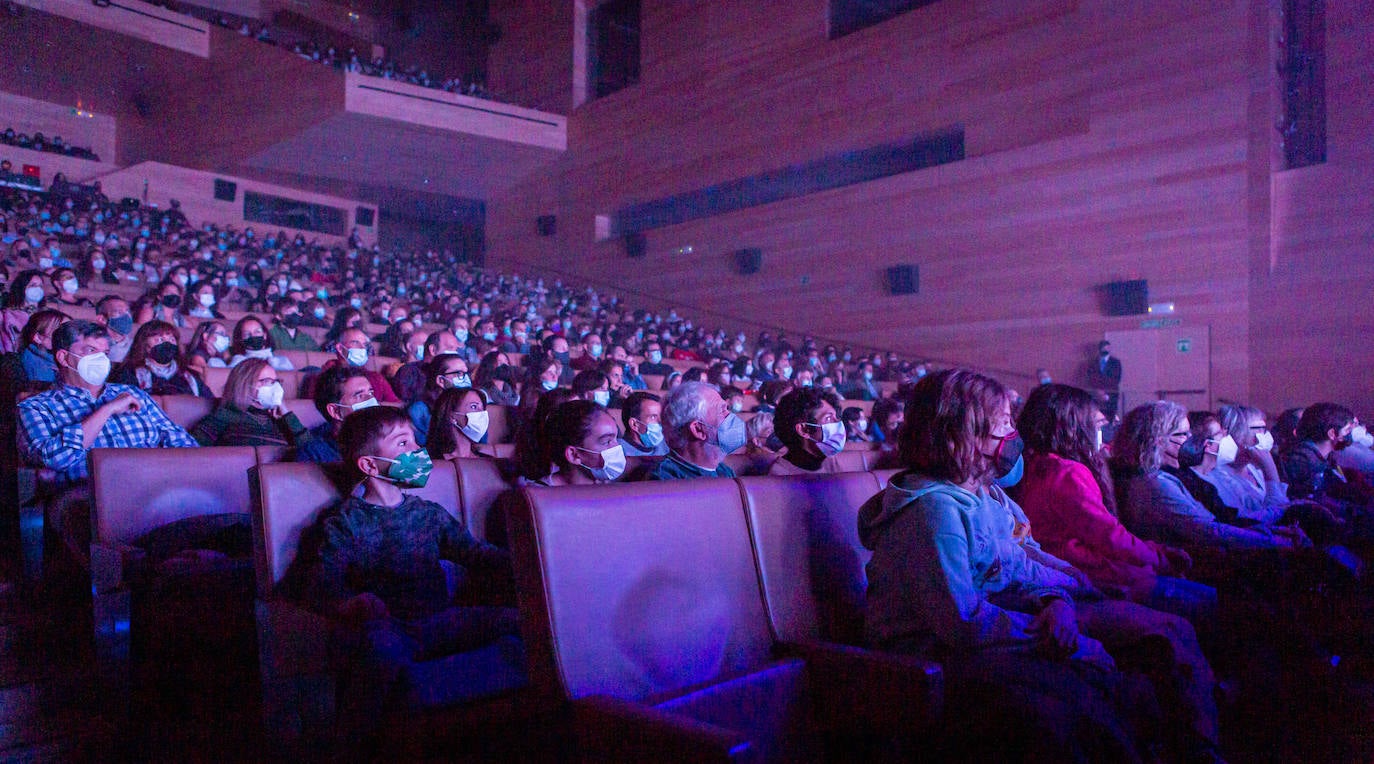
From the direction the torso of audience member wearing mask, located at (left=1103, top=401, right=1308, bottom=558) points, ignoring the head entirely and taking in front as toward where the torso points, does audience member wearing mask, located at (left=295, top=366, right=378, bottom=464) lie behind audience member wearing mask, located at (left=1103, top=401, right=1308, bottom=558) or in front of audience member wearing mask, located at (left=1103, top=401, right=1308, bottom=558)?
behind

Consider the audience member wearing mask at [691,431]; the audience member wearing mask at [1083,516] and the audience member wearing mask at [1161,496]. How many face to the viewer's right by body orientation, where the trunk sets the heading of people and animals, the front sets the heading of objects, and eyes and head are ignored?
3

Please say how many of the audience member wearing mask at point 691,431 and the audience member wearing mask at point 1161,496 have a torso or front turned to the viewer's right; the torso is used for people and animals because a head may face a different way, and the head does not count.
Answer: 2

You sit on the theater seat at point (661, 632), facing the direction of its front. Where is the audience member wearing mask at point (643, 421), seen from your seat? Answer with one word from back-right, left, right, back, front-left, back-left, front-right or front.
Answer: back-left

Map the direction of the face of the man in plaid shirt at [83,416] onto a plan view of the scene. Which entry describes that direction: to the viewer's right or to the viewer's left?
to the viewer's right

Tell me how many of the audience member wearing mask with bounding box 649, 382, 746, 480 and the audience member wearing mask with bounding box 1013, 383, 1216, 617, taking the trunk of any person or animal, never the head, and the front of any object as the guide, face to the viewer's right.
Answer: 2

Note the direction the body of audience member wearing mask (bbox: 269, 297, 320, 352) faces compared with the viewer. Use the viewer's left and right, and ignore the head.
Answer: facing the viewer and to the right of the viewer

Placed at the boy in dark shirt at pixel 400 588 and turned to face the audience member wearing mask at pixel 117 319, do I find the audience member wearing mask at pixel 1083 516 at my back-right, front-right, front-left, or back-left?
back-right

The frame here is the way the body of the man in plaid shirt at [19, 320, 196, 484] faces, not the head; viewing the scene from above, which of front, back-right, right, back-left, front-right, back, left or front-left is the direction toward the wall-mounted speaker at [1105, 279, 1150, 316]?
front-left

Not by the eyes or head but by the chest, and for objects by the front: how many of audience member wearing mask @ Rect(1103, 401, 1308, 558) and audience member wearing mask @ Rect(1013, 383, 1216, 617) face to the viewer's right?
2

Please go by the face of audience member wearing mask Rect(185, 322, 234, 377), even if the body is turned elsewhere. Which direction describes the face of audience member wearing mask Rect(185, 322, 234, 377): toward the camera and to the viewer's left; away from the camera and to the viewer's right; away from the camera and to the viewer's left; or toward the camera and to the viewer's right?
toward the camera and to the viewer's right

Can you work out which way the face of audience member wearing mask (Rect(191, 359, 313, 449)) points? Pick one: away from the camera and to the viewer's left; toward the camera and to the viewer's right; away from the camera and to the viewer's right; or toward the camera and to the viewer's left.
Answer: toward the camera and to the viewer's right

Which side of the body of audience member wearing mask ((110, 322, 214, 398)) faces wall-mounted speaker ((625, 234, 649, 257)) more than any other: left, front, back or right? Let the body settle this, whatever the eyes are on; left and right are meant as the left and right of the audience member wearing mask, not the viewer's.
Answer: left

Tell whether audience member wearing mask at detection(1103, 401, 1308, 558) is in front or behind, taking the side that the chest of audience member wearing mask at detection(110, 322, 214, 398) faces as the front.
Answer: in front

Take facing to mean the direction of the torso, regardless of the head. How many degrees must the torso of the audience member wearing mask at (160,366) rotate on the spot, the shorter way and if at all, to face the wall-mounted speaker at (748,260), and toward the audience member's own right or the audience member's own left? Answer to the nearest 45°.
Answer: approximately 90° to the audience member's own left

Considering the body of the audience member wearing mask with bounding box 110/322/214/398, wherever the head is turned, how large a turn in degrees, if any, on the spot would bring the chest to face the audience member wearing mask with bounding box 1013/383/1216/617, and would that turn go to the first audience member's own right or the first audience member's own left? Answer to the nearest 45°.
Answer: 0° — they already face them
